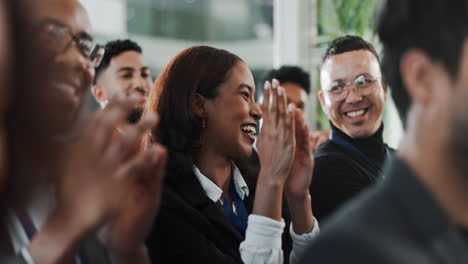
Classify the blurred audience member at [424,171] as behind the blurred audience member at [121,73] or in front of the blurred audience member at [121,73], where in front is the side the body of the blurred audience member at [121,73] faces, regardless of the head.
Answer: in front

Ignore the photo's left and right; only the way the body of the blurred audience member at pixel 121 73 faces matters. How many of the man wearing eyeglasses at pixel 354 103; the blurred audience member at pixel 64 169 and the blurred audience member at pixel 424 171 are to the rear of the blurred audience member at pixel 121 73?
0

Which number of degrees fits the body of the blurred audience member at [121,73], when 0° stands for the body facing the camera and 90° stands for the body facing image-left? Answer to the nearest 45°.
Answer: approximately 315°

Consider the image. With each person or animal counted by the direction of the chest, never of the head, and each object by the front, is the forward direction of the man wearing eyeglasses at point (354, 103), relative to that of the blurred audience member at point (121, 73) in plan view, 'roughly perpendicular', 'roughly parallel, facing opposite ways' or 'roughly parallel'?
roughly parallel

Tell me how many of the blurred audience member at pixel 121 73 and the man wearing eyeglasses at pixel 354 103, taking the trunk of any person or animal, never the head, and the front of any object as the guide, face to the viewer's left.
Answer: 0

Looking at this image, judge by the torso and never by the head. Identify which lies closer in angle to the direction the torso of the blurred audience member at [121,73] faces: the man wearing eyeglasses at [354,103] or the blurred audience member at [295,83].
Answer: the man wearing eyeglasses

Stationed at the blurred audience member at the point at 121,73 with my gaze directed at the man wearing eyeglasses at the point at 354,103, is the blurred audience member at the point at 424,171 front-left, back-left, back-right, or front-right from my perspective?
front-right

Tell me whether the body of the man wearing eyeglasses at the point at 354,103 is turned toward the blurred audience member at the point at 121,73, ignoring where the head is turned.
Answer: no

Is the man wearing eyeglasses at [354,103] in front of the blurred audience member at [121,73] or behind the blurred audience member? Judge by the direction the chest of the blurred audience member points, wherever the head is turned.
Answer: in front
